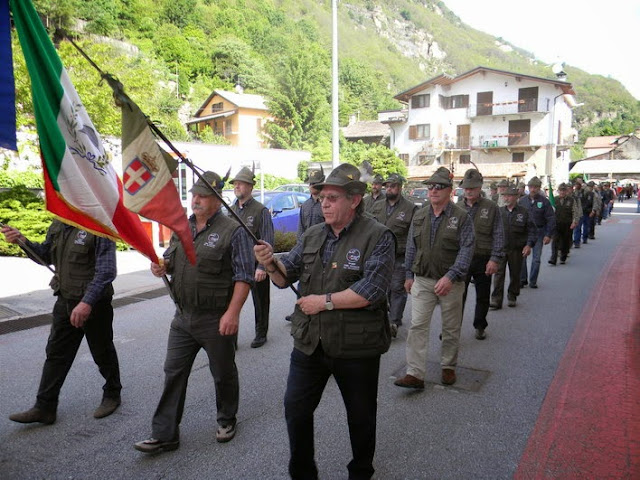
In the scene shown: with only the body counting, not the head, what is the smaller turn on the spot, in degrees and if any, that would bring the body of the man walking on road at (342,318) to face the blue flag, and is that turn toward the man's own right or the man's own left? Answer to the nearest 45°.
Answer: approximately 45° to the man's own right

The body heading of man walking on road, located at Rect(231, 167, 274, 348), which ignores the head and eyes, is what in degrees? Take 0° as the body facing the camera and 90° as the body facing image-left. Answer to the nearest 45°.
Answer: approximately 45°

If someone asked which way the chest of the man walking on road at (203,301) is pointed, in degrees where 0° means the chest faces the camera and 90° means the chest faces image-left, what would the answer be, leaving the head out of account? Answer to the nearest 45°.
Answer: approximately 45°

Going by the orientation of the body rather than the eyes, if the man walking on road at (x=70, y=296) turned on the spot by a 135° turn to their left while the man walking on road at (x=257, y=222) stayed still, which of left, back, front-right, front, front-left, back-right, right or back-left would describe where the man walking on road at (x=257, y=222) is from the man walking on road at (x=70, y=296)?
front-left

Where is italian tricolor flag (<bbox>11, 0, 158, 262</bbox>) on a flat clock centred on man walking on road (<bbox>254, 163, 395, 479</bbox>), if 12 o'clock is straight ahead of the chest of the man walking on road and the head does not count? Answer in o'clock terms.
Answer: The italian tricolor flag is roughly at 2 o'clock from the man walking on road.

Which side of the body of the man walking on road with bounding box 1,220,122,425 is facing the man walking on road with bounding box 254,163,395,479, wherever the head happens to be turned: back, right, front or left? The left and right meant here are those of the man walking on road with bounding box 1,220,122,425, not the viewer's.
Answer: left

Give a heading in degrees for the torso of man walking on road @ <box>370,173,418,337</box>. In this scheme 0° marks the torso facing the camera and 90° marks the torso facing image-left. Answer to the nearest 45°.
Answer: approximately 45°

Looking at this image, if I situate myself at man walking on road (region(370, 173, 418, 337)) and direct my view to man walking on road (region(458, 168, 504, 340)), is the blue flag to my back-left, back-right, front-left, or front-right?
back-right
